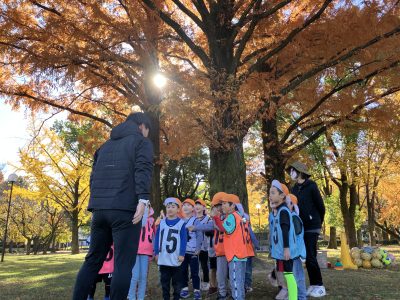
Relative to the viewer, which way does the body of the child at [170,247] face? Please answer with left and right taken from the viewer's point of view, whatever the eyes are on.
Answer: facing the viewer

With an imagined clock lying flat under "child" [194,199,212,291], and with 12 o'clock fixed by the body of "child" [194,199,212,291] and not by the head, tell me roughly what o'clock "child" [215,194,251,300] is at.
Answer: "child" [215,194,251,300] is roughly at 10 o'clock from "child" [194,199,212,291].

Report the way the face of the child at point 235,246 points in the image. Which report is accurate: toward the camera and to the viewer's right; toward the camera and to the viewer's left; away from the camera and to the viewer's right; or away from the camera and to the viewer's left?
toward the camera and to the viewer's left

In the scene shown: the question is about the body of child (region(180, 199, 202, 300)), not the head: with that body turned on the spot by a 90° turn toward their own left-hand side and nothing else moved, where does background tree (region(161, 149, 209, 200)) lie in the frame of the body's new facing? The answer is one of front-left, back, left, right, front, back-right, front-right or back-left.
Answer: back-left

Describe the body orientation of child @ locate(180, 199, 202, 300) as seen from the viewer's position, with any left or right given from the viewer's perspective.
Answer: facing the viewer and to the left of the viewer

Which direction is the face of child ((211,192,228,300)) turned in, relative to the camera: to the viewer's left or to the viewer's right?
to the viewer's left

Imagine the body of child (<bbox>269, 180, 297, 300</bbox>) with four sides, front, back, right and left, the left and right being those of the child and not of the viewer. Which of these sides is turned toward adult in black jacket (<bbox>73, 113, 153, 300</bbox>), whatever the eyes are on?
front

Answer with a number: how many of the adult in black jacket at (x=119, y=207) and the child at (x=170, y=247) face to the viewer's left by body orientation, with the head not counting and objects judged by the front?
0

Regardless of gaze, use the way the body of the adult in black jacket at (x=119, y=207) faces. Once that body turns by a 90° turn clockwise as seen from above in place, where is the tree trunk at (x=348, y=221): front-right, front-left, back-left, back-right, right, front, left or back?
left

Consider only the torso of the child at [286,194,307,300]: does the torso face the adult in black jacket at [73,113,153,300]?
no

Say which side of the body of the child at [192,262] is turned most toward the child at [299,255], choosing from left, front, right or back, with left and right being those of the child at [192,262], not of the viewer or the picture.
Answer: left

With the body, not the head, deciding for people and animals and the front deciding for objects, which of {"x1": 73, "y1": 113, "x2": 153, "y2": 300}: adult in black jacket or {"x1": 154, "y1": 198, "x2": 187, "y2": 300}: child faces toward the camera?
the child
